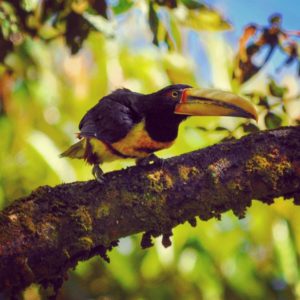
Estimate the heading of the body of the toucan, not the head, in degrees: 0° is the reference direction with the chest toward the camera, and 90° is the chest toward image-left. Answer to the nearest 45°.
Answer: approximately 270°

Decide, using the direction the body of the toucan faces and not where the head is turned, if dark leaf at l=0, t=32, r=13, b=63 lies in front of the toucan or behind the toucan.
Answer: behind
